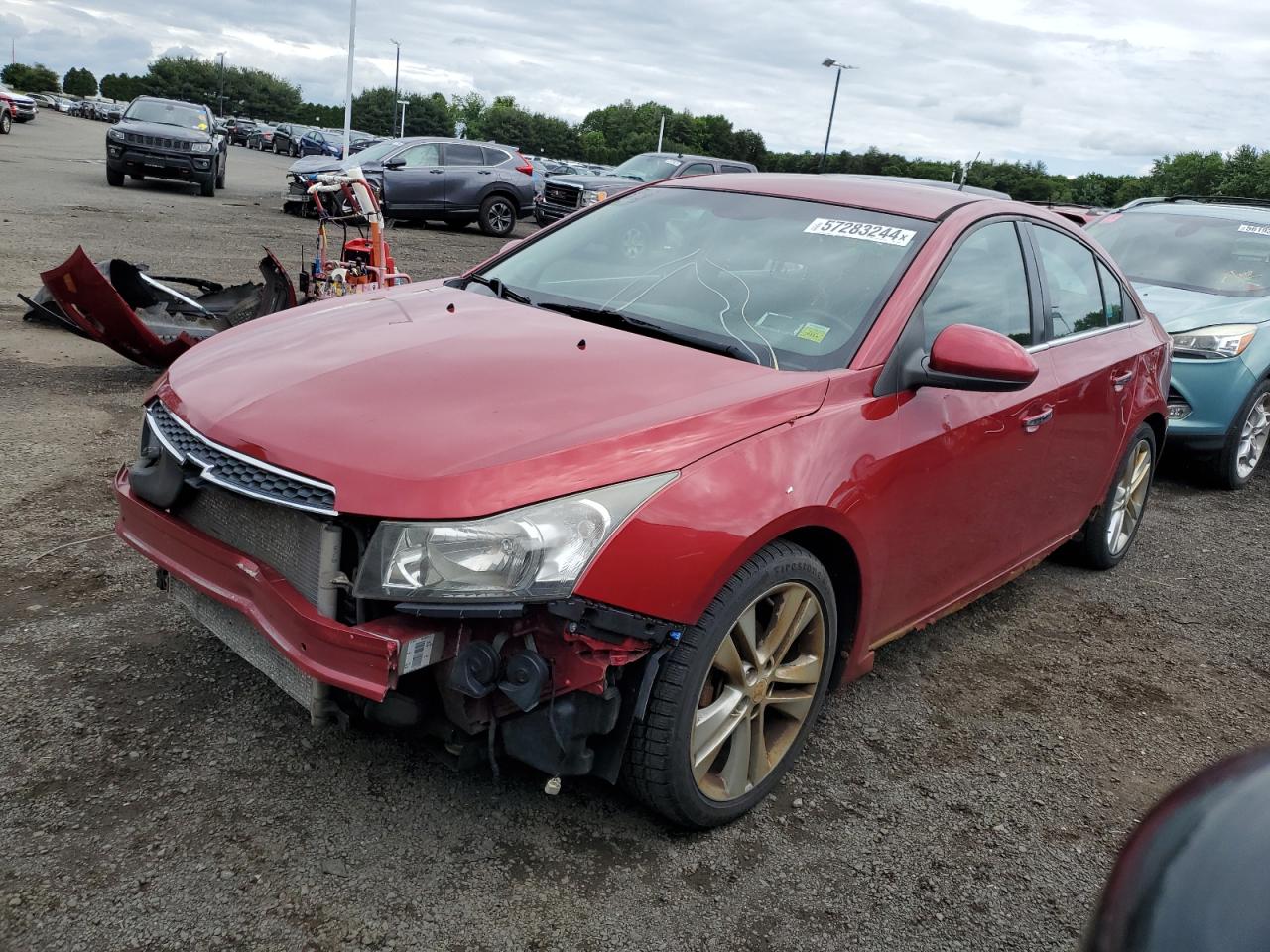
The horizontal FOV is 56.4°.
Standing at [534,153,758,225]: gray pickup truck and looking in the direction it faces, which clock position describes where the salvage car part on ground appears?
The salvage car part on ground is roughly at 11 o'clock from the gray pickup truck.

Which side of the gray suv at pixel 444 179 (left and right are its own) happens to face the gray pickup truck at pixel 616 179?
back

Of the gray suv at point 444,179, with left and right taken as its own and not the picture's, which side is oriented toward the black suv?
front

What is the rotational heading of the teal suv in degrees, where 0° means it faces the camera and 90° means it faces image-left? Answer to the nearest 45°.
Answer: approximately 45°

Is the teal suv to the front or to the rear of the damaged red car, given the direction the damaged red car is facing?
to the rear

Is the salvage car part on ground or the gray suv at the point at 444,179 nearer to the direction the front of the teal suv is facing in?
the salvage car part on ground

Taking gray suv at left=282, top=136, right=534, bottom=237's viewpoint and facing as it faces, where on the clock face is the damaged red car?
The damaged red car is roughly at 9 o'clock from the gray suv.

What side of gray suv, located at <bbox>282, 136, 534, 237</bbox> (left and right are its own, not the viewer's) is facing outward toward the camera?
left

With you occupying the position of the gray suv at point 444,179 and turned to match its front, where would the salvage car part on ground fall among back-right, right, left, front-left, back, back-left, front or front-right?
left

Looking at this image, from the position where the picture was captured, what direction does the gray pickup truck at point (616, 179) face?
facing the viewer and to the left of the viewer

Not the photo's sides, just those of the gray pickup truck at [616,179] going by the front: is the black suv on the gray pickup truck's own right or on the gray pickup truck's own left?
on the gray pickup truck's own right

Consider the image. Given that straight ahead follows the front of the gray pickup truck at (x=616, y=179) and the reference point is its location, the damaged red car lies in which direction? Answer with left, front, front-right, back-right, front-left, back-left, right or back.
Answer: front-left
